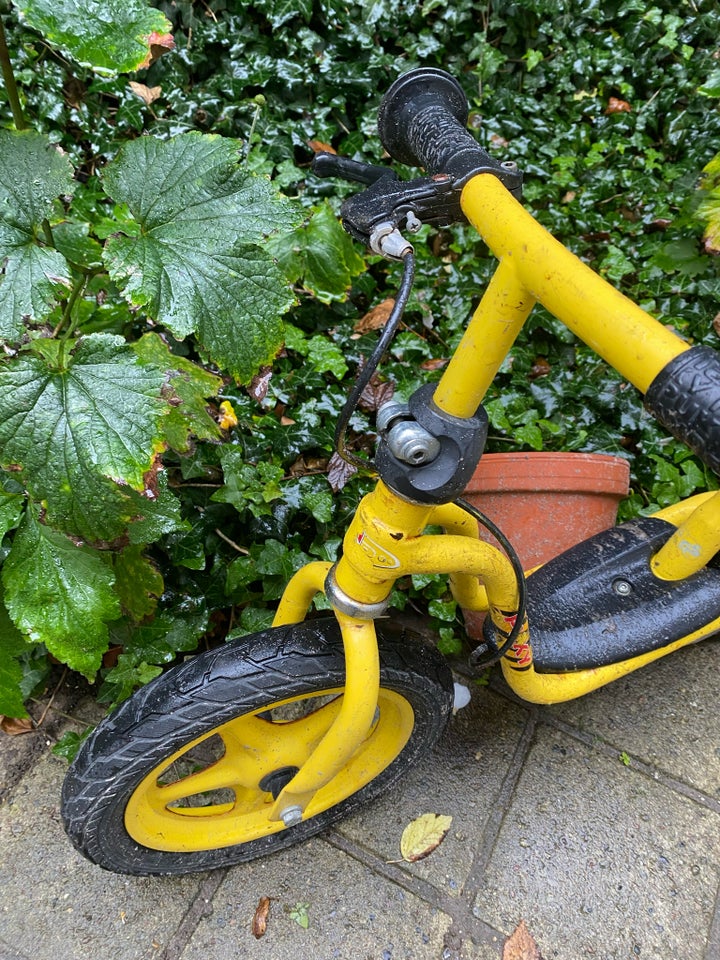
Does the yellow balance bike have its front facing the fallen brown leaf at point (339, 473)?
no

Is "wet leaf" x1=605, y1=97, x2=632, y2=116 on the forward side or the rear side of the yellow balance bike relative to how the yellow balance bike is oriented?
on the rear side

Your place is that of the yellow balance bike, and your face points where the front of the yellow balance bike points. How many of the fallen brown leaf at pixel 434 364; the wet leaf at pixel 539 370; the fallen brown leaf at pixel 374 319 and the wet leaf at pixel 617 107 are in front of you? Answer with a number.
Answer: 0

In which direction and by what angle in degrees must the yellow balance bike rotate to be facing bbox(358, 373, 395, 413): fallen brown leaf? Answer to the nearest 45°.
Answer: approximately 135° to its right

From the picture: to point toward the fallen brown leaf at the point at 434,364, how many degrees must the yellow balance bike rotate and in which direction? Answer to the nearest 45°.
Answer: approximately 135° to its right

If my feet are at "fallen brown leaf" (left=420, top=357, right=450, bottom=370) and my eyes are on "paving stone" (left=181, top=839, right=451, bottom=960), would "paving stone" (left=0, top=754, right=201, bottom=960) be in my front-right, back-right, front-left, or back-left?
front-right

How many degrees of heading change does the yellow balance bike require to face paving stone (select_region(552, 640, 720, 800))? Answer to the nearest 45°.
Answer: approximately 180°

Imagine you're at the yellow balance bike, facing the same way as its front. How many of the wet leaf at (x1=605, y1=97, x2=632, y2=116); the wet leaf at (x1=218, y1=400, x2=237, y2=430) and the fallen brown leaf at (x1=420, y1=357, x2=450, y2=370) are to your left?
0

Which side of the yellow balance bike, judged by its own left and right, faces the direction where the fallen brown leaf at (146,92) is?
right

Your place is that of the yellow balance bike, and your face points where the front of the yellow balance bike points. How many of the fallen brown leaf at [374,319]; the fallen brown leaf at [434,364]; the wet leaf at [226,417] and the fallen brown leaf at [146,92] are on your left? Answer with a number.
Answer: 0

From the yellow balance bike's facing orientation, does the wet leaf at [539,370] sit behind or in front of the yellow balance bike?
behind

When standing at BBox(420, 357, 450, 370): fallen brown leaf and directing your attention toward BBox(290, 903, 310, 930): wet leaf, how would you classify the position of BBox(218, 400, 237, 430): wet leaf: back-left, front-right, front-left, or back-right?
front-right

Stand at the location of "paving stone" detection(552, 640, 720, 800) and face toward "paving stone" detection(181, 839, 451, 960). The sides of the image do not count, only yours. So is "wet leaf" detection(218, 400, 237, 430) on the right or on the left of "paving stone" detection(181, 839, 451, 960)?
right
